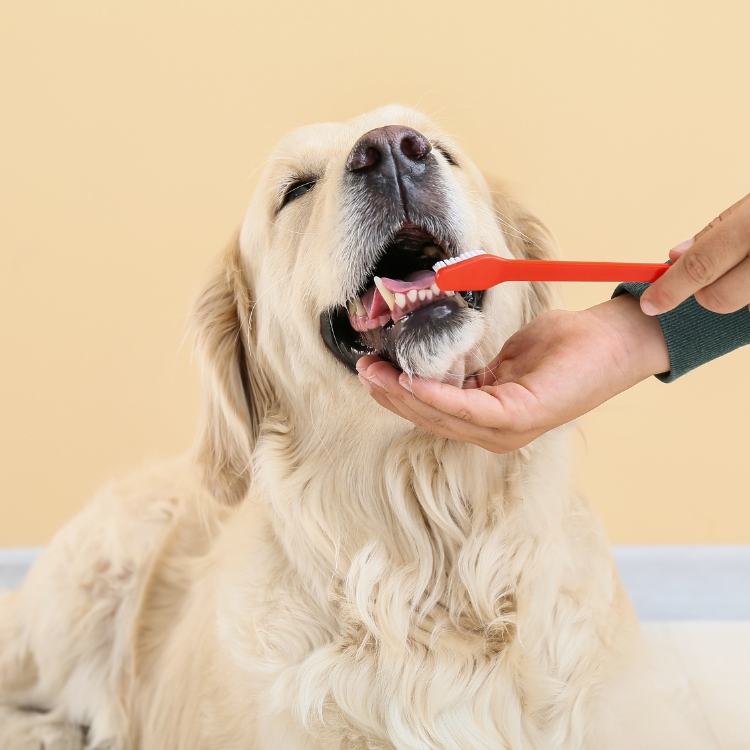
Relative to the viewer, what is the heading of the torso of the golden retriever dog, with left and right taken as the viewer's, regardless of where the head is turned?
facing the viewer and to the right of the viewer
